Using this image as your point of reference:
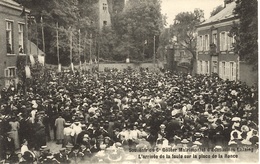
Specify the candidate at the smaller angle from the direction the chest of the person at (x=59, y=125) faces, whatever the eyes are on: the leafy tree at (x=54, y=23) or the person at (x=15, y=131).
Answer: the leafy tree

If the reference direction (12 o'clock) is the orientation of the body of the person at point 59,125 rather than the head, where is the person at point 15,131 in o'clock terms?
the person at point 15,131 is roughly at 8 o'clock from the person at point 59,125.

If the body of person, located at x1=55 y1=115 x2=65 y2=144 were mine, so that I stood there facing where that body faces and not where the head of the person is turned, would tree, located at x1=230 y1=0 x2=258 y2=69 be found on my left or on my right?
on my right

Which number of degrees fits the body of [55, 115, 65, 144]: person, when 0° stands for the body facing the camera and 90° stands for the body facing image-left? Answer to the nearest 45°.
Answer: approximately 180°

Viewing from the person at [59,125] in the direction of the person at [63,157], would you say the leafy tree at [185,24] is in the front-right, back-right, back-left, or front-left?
back-left

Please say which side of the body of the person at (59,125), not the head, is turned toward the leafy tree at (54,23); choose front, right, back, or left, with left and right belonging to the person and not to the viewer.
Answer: front

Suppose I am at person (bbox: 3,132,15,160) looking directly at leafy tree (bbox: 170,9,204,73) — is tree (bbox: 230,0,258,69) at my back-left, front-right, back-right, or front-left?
front-right

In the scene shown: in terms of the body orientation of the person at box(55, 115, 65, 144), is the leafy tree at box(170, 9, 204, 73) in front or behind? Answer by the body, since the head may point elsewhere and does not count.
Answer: in front
